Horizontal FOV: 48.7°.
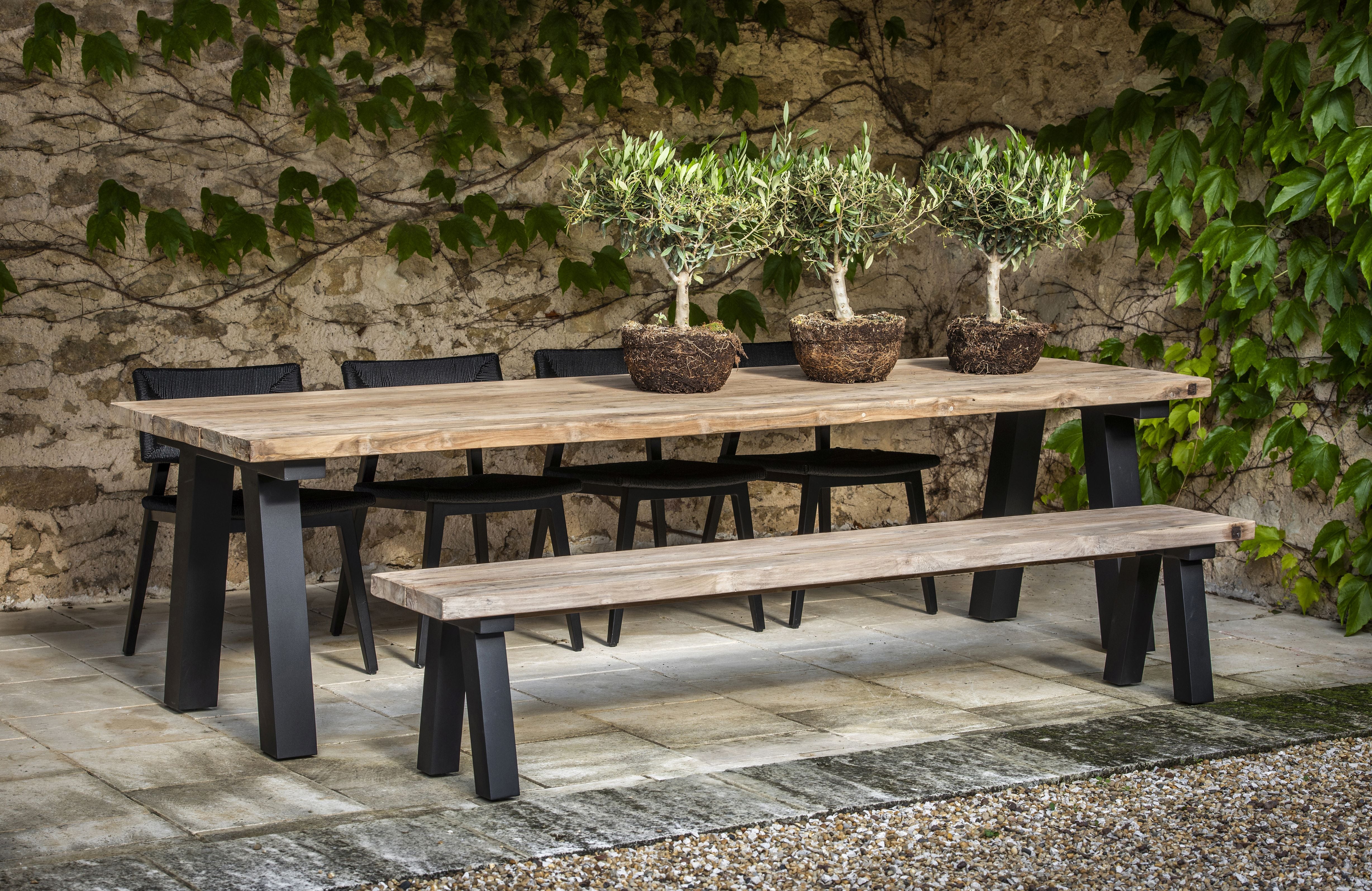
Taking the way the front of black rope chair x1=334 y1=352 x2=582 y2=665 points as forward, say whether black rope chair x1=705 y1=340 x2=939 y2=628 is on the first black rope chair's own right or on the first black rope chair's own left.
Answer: on the first black rope chair's own left

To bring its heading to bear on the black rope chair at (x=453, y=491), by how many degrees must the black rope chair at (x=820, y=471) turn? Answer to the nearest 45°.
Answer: approximately 90° to its right

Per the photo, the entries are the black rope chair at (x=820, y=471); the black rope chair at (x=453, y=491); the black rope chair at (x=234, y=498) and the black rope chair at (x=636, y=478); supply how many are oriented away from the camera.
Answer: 0

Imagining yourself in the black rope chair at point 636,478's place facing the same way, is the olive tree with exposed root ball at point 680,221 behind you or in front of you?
in front

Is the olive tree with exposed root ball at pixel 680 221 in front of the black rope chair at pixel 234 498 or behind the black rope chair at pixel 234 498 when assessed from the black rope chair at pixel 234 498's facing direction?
in front

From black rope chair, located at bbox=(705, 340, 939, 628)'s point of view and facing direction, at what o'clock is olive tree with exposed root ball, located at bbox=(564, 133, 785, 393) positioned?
The olive tree with exposed root ball is roughly at 2 o'clock from the black rope chair.

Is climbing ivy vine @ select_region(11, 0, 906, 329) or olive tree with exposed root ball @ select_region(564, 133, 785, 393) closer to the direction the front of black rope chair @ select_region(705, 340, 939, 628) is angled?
the olive tree with exposed root ball

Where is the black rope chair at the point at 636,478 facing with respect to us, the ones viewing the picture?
facing the viewer and to the right of the viewer

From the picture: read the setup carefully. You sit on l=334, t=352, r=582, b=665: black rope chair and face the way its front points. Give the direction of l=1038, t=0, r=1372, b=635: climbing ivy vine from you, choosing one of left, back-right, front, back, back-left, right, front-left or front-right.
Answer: front-left

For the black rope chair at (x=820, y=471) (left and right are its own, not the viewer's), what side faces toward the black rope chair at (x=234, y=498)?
right

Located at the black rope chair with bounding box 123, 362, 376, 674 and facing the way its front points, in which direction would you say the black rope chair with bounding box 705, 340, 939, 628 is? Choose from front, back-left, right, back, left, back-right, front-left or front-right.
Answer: front-left

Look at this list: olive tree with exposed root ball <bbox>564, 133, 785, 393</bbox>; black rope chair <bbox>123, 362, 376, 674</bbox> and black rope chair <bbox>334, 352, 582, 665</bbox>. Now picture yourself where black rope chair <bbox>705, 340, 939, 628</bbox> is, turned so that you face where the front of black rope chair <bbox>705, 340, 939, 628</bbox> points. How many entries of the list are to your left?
0

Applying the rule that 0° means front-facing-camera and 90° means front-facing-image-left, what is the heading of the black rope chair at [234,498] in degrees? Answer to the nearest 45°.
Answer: approximately 315°

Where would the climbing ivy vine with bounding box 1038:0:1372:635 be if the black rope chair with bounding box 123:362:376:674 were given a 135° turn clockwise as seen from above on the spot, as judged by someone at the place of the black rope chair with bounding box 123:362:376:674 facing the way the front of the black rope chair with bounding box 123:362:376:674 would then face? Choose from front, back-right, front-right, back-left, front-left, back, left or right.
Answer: back

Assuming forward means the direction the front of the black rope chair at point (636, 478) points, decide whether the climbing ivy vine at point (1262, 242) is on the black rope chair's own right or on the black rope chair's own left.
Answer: on the black rope chair's own left

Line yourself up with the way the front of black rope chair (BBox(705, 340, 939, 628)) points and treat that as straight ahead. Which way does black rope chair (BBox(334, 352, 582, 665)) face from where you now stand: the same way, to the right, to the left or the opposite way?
the same way

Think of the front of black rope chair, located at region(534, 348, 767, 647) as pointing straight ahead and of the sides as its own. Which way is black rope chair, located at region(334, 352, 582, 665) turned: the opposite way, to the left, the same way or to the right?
the same way

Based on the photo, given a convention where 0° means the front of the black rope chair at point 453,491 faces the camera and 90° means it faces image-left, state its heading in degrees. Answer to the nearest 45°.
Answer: approximately 315°
